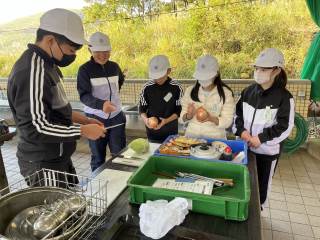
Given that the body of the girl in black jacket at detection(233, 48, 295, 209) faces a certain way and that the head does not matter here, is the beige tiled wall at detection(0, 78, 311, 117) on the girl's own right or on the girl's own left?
on the girl's own right

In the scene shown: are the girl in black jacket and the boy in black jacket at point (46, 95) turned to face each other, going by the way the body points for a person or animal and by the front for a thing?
yes

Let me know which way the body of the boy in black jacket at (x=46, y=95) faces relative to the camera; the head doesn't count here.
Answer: to the viewer's right

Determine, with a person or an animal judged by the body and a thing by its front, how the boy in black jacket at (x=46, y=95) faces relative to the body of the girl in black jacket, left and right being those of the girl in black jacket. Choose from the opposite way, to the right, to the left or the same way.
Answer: the opposite way

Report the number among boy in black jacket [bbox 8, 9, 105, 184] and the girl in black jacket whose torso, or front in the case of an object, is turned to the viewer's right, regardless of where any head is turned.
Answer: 1

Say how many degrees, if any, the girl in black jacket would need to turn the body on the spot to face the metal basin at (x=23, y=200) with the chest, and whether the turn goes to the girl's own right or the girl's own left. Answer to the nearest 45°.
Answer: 0° — they already face it

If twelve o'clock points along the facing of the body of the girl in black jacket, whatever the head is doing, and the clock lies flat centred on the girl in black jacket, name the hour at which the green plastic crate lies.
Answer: The green plastic crate is roughly at 11 o'clock from the girl in black jacket.
